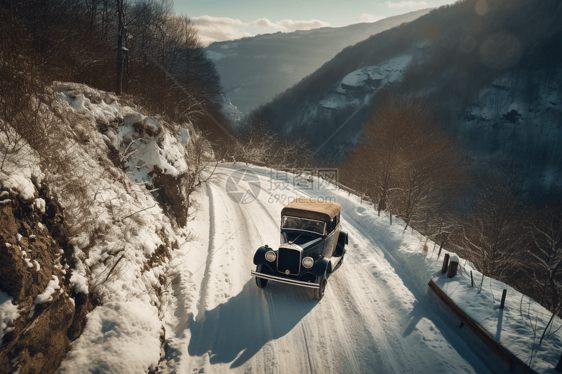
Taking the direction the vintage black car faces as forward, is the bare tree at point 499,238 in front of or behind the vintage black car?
behind

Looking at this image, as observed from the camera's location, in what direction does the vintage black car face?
facing the viewer and to the left of the viewer
